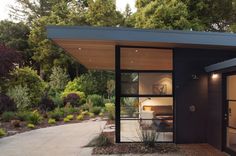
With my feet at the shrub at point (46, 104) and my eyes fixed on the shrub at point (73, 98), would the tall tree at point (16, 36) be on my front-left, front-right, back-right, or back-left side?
front-left

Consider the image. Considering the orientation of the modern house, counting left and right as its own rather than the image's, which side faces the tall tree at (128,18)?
back

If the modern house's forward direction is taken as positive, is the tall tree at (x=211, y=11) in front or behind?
behind

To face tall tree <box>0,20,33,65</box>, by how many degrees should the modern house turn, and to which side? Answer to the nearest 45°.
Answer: approximately 135° to its right

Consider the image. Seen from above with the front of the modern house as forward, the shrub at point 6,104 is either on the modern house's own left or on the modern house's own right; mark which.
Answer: on the modern house's own right

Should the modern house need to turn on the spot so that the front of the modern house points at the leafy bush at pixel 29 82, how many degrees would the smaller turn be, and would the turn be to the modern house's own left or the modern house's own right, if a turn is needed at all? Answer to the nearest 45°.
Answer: approximately 135° to the modern house's own right

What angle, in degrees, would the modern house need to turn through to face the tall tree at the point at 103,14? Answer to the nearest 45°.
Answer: approximately 180°

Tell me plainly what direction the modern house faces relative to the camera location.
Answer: facing the viewer

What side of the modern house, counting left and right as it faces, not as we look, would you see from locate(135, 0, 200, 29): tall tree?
back
